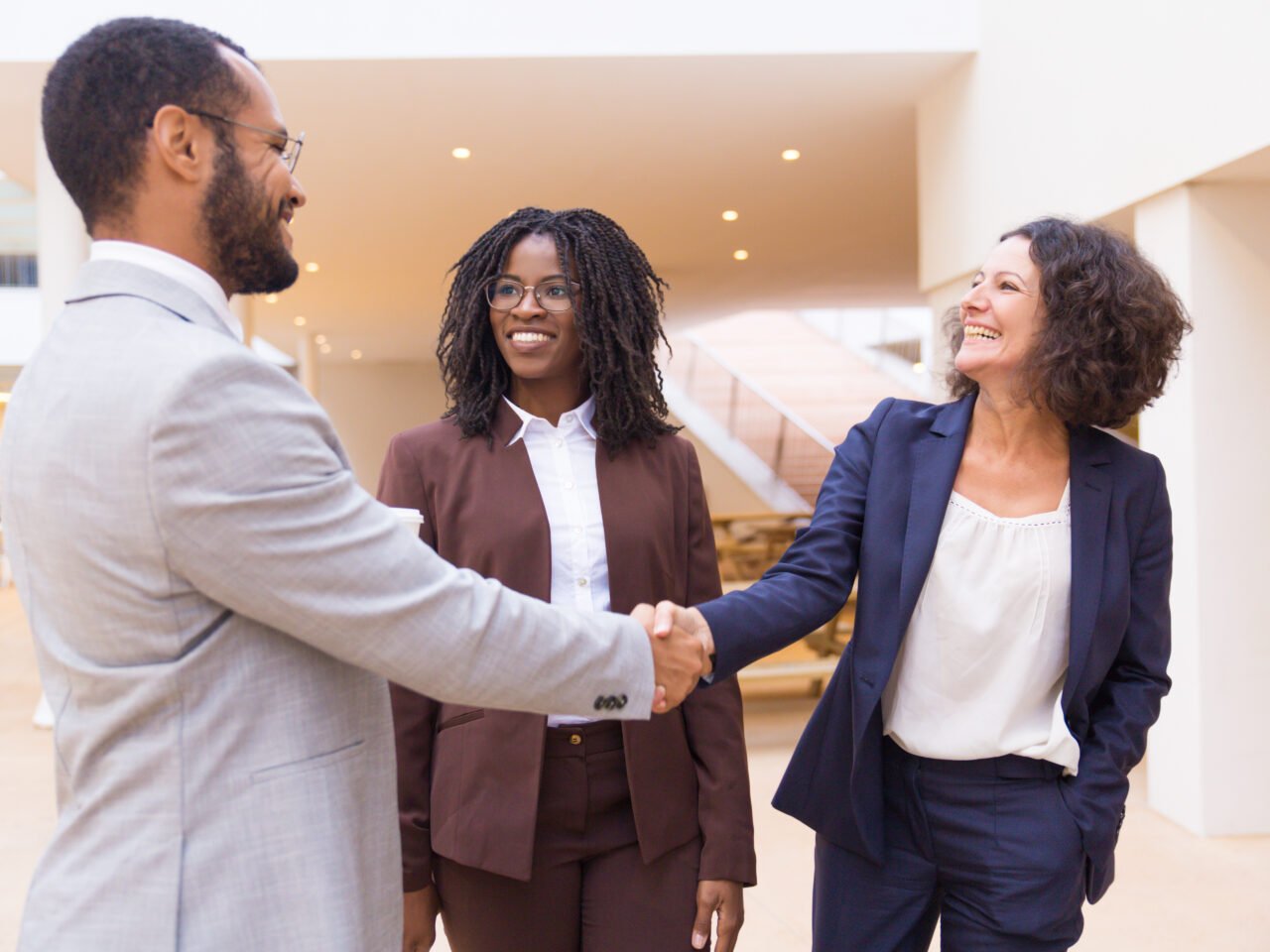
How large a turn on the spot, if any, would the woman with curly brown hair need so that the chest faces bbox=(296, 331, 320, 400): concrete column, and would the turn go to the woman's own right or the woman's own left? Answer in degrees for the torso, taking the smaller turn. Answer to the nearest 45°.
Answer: approximately 135° to the woman's own right

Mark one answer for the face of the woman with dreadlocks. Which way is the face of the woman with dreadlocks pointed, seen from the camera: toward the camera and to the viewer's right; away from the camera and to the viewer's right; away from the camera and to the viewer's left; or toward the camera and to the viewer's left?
toward the camera and to the viewer's left

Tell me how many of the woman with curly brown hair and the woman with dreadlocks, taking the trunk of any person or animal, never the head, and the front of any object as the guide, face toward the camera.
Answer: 2

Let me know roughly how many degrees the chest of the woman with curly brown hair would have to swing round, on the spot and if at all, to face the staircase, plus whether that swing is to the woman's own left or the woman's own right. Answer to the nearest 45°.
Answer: approximately 180°

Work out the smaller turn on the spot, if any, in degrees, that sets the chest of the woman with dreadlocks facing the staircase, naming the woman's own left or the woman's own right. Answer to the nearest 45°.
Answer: approximately 180°

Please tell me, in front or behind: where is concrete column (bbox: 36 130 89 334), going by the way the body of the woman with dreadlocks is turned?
behind

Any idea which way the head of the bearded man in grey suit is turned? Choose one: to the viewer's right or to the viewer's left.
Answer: to the viewer's right

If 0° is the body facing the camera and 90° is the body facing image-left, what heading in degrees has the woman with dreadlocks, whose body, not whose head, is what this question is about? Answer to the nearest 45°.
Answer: approximately 0°
